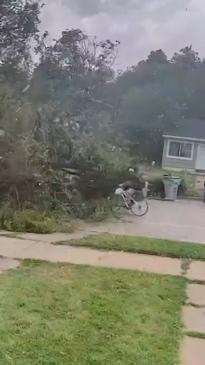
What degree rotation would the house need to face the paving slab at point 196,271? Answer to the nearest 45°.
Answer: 0° — it already faces it

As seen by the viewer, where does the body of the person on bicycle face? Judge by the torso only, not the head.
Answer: to the viewer's left

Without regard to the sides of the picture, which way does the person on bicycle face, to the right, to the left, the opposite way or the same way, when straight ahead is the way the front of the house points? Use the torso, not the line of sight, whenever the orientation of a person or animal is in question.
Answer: to the right

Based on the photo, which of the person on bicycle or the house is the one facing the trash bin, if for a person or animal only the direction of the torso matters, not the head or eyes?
the house

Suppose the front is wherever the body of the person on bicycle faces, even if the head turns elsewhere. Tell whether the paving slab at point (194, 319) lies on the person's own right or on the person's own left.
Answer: on the person's own left

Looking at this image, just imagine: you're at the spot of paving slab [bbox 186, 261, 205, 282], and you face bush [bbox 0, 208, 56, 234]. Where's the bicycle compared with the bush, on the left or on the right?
right
